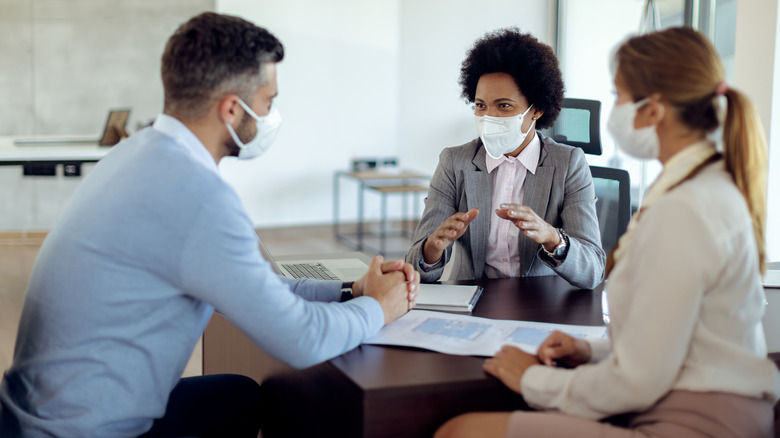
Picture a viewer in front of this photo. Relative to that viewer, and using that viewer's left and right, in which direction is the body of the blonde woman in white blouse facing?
facing to the left of the viewer

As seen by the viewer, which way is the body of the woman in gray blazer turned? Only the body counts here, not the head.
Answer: toward the camera

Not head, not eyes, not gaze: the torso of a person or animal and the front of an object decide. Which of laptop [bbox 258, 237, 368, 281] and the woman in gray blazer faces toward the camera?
the woman in gray blazer

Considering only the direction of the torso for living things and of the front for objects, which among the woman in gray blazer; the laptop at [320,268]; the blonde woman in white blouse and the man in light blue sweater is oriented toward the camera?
the woman in gray blazer

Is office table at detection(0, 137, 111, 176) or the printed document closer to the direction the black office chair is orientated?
the printed document

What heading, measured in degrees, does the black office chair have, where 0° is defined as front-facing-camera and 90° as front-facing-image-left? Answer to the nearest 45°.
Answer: approximately 45°

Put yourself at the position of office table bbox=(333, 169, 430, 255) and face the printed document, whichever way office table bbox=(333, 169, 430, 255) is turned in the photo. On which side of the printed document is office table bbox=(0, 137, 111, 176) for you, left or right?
right

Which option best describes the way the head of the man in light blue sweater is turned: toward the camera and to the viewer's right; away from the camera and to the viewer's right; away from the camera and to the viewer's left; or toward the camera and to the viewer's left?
away from the camera and to the viewer's right

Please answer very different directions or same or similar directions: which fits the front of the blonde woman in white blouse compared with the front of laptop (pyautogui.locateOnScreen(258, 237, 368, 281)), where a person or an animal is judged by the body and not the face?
very different directions

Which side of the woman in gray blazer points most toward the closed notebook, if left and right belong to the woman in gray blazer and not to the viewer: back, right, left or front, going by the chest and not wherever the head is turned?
front

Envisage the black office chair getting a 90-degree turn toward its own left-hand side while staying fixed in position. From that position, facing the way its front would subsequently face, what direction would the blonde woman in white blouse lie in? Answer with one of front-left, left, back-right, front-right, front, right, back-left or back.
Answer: front-right

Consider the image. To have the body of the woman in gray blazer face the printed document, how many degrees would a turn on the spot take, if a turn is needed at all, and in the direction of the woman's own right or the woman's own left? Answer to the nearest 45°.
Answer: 0° — they already face it
